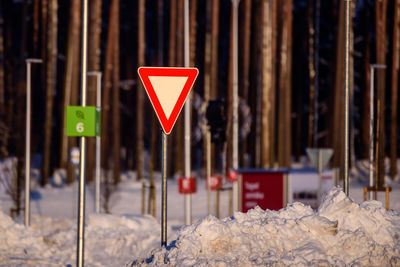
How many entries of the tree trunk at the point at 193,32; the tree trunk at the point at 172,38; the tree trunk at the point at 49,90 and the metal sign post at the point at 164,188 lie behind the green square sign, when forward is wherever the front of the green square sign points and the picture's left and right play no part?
3

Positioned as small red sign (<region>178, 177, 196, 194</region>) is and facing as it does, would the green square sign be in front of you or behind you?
in front

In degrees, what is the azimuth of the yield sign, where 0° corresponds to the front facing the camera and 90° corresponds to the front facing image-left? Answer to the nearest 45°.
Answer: approximately 0°

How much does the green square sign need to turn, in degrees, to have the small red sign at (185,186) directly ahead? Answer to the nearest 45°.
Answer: approximately 180°

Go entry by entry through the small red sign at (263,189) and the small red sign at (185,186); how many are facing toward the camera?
2

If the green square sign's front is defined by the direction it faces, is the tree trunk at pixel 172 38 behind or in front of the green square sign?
behind

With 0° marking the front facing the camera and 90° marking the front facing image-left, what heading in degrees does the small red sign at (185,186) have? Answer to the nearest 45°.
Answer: approximately 0°
